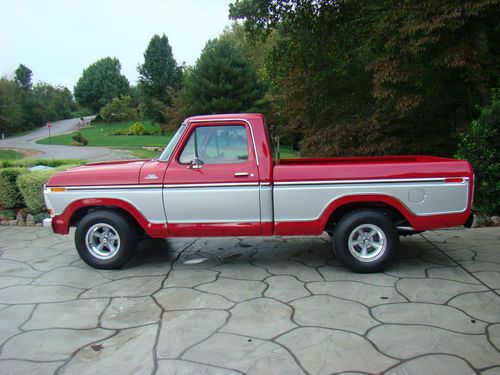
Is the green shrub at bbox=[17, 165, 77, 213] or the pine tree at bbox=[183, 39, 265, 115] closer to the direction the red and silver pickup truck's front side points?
the green shrub

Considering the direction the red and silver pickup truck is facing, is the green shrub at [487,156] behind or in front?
behind

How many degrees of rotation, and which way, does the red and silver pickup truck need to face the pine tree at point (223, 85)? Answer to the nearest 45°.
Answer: approximately 90° to its right

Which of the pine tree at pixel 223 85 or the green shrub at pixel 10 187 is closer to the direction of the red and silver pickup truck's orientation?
the green shrub

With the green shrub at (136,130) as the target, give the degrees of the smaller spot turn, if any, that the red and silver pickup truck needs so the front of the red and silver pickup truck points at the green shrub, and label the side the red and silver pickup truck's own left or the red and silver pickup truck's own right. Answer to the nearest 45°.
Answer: approximately 90° to the red and silver pickup truck's own right

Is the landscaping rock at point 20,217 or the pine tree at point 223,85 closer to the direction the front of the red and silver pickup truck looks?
the landscaping rock

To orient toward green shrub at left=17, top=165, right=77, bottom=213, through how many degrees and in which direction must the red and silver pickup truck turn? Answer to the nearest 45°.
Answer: approximately 45° to its right

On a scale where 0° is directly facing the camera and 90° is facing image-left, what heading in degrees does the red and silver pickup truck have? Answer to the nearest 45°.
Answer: approximately 90°

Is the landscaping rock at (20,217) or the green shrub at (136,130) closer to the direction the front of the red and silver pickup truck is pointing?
the landscaping rock

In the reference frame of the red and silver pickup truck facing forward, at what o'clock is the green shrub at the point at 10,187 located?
The green shrub is roughly at 1 o'clock from the red and silver pickup truck.

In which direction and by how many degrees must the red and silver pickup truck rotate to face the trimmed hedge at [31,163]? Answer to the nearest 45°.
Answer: approximately 45° to its right
